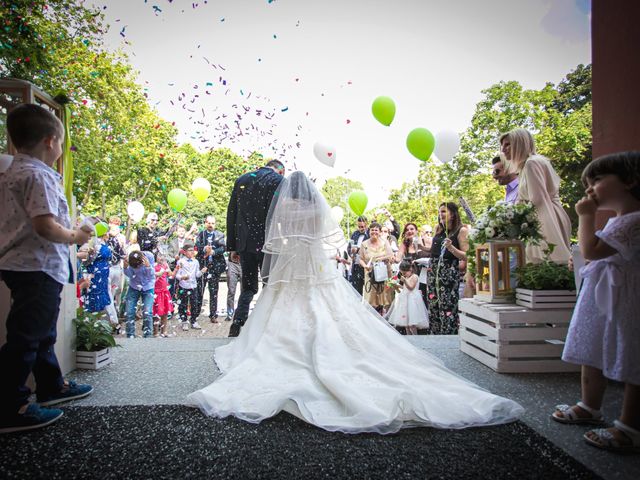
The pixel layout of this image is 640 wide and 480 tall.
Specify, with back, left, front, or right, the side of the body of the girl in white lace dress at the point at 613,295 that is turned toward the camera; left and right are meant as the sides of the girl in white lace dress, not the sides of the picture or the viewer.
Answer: left

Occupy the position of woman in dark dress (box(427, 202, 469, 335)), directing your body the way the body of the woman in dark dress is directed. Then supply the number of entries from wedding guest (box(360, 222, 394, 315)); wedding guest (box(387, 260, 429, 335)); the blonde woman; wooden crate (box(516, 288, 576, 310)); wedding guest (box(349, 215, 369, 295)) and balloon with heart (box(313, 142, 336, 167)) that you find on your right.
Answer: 4

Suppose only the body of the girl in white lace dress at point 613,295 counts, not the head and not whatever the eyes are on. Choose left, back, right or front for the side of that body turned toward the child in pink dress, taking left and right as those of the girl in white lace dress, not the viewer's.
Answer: front

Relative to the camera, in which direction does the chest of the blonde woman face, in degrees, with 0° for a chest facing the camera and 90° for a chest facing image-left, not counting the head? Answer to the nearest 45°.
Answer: approximately 90°

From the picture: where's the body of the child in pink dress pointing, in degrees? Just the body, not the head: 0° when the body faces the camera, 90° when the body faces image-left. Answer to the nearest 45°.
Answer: approximately 315°

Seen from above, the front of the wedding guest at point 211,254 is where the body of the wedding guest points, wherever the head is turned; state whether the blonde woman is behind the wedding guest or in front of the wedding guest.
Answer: in front

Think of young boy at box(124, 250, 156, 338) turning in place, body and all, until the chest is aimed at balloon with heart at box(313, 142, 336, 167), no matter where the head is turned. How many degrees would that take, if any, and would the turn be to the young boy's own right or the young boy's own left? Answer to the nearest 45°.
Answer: approximately 90° to the young boy's own left

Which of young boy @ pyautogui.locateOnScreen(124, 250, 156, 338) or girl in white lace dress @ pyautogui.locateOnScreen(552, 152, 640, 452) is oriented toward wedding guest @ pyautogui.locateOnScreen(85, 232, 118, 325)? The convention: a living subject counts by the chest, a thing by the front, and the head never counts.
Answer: the girl in white lace dress

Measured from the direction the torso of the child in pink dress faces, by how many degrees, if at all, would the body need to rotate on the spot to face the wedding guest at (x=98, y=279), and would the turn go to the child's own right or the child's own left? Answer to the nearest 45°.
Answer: approximately 135° to the child's own right

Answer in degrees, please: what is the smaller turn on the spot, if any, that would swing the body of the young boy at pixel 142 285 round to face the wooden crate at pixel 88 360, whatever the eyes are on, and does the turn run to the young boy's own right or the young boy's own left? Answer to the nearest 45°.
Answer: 0° — they already face it

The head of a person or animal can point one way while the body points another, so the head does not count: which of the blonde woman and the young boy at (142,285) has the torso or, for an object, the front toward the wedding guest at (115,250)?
the blonde woman

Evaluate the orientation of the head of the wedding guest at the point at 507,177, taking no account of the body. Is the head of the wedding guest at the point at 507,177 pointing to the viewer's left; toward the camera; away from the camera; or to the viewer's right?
to the viewer's left

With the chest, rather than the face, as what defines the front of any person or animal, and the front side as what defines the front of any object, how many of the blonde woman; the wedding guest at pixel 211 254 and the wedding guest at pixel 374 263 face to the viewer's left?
1

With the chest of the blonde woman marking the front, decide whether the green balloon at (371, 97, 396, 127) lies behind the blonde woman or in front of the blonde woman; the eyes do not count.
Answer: in front

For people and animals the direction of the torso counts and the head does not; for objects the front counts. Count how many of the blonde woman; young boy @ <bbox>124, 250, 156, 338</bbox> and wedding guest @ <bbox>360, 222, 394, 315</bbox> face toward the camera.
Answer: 2

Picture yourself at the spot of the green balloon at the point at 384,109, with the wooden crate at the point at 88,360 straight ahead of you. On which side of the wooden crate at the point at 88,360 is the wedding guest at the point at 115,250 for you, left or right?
right
